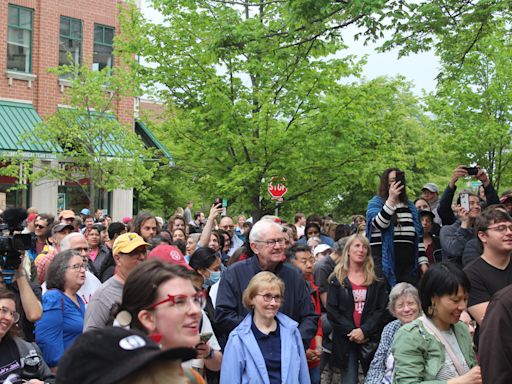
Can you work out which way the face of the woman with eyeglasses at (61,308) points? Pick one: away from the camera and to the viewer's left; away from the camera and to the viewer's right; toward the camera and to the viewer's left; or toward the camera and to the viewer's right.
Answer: toward the camera and to the viewer's right

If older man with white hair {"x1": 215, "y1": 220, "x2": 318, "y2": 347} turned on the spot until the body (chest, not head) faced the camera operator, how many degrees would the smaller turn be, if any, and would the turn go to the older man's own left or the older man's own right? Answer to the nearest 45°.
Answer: approximately 45° to the older man's own right

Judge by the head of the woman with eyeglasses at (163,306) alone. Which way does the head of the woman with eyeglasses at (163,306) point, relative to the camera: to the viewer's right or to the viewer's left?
to the viewer's right

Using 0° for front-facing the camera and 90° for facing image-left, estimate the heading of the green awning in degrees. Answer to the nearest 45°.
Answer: approximately 315°

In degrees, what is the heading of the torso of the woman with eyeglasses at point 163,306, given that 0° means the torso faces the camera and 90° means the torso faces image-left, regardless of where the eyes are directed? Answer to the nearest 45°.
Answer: approximately 315°

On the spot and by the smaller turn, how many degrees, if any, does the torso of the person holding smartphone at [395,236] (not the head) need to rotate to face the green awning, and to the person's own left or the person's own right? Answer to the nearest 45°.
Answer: approximately 135° to the person's own right

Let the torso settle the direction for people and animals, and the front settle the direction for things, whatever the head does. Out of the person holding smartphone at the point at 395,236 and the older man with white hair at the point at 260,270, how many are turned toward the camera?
2

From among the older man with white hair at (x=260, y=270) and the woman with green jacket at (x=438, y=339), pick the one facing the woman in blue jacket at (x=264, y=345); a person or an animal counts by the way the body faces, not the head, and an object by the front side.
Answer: the older man with white hair

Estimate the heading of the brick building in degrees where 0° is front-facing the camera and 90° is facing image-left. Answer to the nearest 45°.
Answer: approximately 315°

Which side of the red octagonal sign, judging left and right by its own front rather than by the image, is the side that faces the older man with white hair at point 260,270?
front

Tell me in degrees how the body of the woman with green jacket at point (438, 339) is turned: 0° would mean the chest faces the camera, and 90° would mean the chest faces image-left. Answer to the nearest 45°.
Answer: approximately 315°
